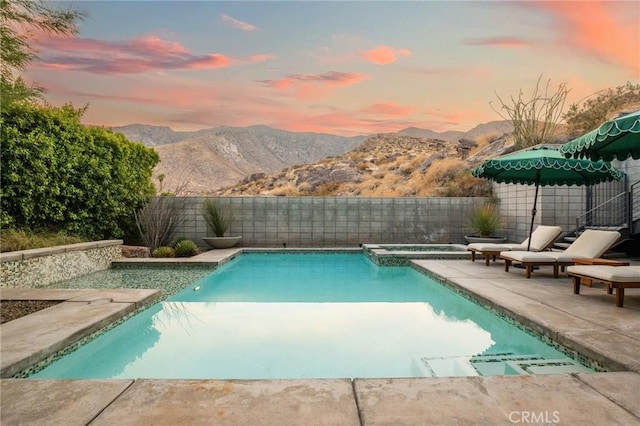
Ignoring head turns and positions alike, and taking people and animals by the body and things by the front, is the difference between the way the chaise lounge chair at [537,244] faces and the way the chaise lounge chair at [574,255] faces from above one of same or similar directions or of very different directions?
same or similar directions

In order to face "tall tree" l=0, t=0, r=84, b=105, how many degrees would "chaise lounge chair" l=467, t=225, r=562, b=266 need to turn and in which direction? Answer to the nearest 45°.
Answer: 0° — it already faces it

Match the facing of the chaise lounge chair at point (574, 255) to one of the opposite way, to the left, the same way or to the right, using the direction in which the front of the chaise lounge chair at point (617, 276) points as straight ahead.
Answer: the same way

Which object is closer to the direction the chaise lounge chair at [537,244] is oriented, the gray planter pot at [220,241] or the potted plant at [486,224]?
the gray planter pot

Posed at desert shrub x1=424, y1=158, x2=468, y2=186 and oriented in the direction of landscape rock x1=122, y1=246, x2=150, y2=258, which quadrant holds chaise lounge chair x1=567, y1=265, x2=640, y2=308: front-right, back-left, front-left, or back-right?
front-left

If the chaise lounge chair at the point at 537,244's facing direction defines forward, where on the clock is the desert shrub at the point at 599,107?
The desert shrub is roughly at 5 o'clock from the chaise lounge chair.

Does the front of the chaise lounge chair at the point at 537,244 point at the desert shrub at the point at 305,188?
no

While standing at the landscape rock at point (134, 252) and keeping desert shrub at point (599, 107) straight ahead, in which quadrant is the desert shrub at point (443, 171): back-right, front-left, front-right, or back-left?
front-left

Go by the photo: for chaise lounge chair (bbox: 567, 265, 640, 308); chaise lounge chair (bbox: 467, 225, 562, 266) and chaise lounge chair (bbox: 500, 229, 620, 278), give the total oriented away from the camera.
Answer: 0

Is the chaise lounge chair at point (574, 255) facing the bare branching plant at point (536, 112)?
no

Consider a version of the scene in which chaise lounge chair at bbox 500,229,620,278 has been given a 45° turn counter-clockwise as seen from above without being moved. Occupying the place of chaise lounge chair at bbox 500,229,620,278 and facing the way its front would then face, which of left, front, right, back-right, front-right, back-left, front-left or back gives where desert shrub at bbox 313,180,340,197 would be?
back-right

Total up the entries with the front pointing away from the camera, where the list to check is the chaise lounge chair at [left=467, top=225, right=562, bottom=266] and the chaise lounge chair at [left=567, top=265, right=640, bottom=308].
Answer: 0

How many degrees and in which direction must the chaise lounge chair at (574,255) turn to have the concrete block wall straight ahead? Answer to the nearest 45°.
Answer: approximately 90° to its right

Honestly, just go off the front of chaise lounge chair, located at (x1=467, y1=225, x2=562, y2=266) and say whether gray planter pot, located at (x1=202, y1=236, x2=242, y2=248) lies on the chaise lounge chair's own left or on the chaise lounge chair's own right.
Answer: on the chaise lounge chair's own right

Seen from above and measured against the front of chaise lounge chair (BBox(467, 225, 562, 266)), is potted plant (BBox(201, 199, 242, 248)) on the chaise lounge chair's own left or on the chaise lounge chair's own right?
on the chaise lounge chair's own right

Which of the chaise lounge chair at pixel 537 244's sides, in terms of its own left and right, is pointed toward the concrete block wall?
right

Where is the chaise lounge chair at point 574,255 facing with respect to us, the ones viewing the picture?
facing the viewer and to the left of the viewer
